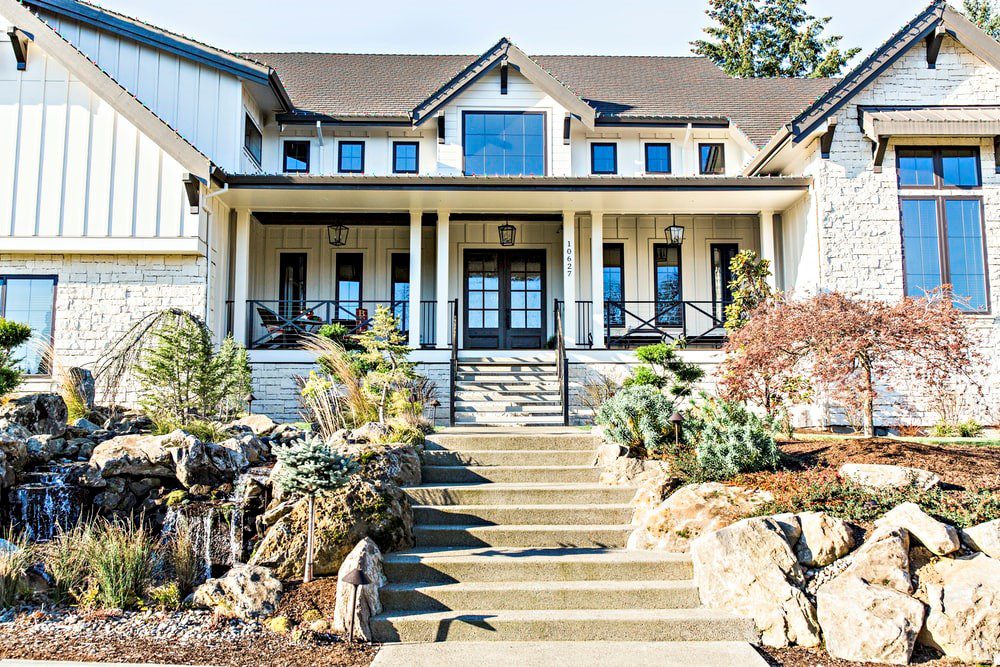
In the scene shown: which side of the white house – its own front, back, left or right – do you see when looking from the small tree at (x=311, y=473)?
front

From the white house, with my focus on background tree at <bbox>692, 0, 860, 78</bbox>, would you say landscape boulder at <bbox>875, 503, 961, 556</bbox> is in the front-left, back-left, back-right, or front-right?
back-right

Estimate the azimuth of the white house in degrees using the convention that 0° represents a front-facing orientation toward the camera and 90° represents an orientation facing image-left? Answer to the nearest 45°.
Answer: approximately 0°

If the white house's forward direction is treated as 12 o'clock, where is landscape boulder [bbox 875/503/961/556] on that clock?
The landscape boulder is roughly at 11 o'clock from the white house.

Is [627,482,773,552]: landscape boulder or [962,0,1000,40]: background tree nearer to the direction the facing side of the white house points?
the landscape boulder

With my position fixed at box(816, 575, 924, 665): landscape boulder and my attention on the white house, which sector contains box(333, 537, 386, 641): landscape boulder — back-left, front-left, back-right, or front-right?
front-left

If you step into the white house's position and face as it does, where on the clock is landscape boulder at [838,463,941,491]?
The landscape boulder is roughly at 11 o'clock from the white house.

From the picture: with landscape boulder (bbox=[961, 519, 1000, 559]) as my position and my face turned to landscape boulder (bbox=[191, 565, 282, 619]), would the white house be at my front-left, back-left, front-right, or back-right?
front-right

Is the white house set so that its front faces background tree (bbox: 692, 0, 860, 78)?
no

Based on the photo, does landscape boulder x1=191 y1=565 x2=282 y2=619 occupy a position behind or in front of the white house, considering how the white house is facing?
in front

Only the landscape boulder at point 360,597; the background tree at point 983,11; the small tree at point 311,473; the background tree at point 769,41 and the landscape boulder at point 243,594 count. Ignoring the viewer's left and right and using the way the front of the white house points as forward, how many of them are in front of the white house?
3

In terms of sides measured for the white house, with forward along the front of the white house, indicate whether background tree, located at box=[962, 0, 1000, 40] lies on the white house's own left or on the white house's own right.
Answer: on the white house's own left

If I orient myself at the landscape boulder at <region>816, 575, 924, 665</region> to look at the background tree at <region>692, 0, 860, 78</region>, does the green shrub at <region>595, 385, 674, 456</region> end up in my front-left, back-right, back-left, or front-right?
front-left

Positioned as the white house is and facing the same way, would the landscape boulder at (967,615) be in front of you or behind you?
in front

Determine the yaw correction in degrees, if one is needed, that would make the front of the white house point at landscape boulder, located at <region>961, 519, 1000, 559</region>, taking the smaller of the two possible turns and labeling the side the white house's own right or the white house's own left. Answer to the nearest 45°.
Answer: approximately 45° to the white house's own left
